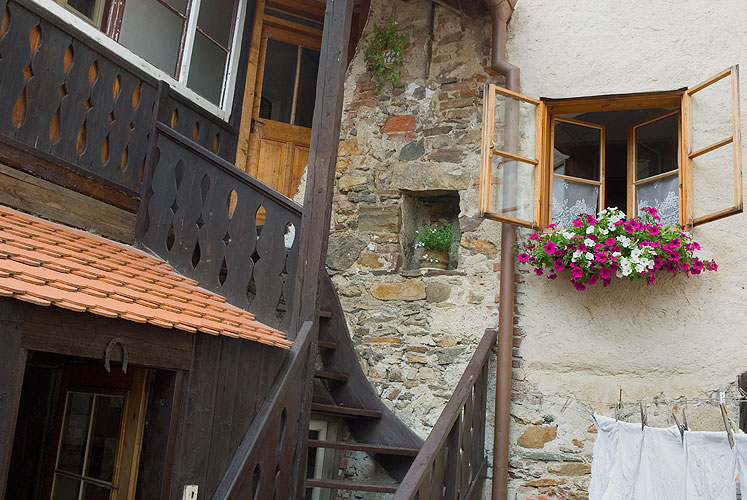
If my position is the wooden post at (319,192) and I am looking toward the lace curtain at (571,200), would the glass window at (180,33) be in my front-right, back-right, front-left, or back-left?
back-left

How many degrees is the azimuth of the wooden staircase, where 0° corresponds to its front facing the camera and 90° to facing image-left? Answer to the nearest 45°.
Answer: approximately 0°

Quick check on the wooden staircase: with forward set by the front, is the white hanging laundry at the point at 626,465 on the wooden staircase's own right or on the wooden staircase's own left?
on the wooden staircase's own left
